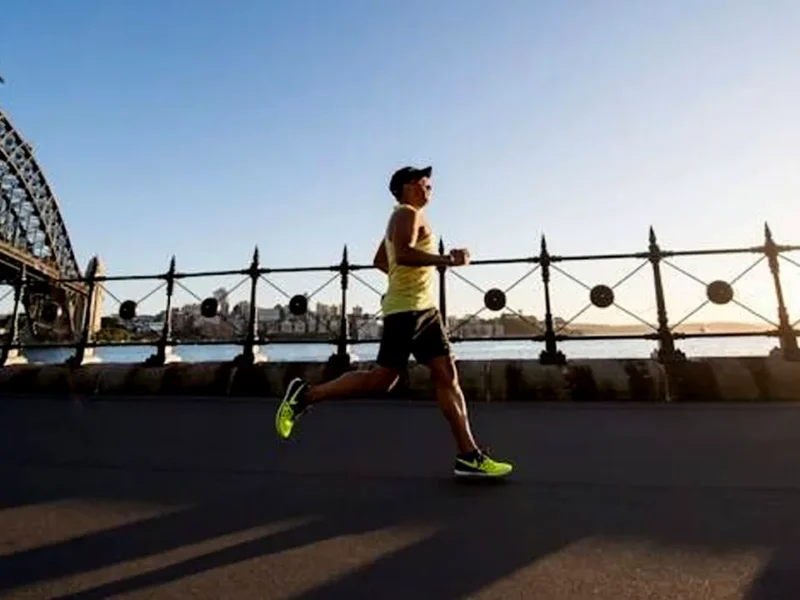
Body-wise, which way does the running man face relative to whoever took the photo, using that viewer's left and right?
facing to the right of the viewer

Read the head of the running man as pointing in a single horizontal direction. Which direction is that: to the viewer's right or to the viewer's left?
to the viewer's right
